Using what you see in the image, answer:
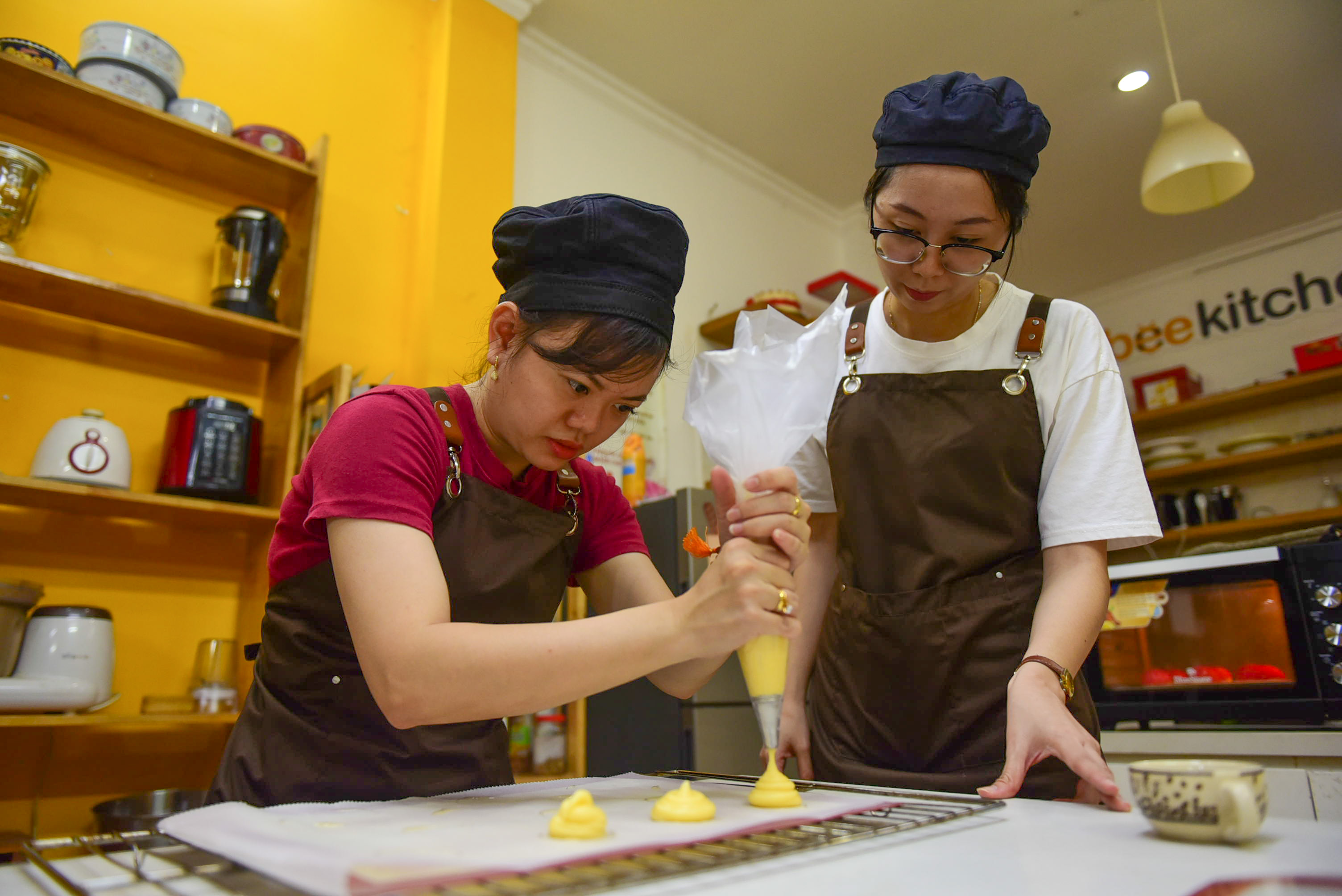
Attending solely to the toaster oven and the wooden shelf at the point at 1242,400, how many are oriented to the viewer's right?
0

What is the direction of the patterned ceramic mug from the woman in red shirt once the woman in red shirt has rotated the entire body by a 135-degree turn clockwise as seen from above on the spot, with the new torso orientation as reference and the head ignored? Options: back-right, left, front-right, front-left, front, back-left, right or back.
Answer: back-left

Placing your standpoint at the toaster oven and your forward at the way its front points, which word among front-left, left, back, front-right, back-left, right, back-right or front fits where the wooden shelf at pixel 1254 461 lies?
back

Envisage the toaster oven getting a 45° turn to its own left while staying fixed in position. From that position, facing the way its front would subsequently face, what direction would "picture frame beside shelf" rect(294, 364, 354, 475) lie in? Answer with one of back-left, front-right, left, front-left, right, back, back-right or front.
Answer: right

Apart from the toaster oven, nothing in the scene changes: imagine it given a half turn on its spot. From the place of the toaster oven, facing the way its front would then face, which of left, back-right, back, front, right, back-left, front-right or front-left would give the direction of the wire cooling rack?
back

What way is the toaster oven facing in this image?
toward the camera

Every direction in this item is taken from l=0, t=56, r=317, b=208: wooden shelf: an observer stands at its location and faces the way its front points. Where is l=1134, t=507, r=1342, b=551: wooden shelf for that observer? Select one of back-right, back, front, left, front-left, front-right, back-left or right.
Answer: front-left

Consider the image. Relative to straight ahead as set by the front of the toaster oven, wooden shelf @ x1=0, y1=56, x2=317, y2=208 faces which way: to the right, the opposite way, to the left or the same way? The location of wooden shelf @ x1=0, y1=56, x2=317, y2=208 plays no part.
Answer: to the left

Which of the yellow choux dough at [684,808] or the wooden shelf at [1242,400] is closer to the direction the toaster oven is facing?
the yellow choux dough

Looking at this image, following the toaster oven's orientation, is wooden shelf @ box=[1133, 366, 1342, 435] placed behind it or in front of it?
behind

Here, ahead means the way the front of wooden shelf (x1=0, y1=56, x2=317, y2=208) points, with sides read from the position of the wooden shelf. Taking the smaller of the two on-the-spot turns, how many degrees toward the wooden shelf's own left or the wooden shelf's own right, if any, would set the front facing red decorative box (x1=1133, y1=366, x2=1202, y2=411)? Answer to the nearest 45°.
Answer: approximately 45° to the wooden shelf's own left

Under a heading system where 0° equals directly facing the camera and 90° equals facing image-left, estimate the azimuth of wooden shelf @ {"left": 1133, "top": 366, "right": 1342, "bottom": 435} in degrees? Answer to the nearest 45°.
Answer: approximately 45°
